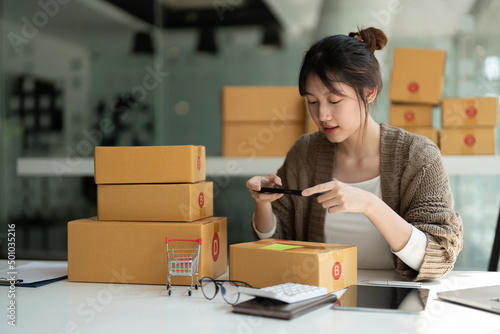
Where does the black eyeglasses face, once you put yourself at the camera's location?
facing the viewer and to the left of the viewer

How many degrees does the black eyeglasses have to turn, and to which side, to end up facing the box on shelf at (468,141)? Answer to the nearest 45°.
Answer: approximately 180°

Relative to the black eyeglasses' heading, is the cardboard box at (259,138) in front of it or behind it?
behind

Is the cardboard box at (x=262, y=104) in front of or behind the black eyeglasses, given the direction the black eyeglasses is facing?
behind

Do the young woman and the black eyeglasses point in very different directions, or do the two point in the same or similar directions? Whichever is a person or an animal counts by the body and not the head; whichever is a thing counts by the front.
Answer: same or similar directions

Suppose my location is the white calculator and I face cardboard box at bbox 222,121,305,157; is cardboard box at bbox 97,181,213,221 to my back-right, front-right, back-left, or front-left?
front-left

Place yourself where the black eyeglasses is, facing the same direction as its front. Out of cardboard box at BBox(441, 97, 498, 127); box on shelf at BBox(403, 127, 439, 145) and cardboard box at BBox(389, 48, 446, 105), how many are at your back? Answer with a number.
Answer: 3

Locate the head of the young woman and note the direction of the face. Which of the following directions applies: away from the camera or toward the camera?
toward the camera

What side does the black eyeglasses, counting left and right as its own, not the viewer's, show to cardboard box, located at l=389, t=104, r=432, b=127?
back

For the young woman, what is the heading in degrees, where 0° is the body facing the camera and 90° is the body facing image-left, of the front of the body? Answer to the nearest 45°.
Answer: approximately 45°

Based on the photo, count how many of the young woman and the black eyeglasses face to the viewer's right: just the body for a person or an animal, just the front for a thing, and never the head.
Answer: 0

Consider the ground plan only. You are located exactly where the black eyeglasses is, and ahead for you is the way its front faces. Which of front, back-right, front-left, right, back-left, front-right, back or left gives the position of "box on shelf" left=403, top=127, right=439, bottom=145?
back

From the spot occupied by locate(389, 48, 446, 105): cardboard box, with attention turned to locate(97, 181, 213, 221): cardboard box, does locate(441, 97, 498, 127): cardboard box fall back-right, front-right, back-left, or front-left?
back-left
